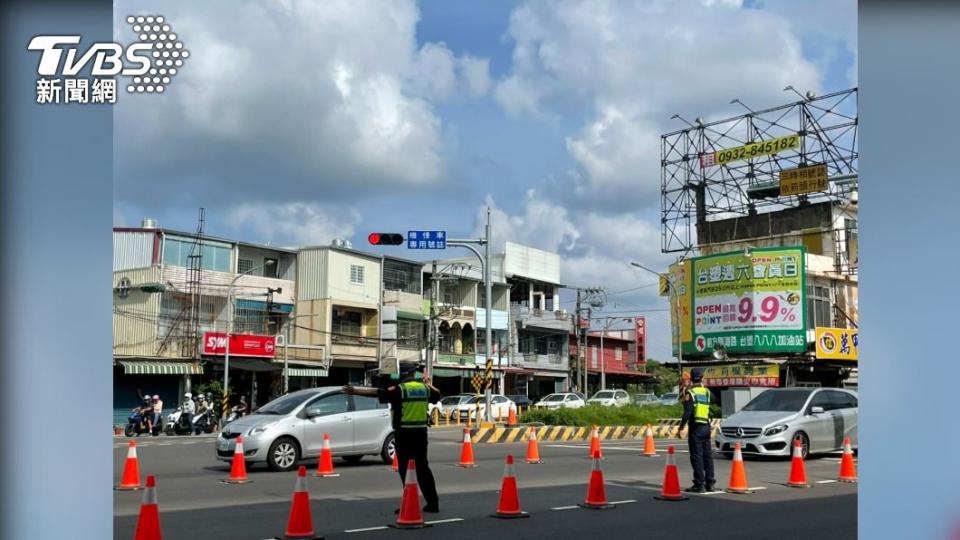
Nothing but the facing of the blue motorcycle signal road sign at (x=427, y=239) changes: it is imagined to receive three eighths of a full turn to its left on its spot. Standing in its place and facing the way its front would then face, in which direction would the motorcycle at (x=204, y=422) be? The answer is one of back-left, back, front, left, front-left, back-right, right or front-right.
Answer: left

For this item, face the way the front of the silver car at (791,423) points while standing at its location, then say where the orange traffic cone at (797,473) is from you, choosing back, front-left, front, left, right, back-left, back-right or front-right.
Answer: front-left

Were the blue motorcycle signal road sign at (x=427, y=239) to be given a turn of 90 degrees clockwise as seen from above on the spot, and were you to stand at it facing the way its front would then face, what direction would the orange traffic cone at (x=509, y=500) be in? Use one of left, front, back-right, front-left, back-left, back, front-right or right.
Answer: left

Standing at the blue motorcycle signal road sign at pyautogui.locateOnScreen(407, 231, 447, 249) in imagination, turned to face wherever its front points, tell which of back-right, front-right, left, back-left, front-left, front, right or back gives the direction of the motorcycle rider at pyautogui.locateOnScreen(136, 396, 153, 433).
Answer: back-right

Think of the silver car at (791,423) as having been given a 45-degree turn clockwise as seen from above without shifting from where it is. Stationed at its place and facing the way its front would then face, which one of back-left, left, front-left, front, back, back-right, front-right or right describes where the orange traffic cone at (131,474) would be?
front-left

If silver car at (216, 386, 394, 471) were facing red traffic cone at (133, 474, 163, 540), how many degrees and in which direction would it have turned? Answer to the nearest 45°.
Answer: approximately 45° to its left

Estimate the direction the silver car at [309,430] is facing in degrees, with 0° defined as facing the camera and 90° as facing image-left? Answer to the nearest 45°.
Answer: approximately 45°

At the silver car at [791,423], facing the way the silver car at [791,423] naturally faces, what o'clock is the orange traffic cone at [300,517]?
The orange traffic cone is roughly at 11 o'clock from the silver car.

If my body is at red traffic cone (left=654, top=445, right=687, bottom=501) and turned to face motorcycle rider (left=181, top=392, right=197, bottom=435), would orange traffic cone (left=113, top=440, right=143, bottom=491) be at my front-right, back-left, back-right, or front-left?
front-left

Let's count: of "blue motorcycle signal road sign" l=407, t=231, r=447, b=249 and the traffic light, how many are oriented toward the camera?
2

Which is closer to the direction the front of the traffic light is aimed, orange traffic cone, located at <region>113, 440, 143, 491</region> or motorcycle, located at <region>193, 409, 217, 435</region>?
the orange traffic cone

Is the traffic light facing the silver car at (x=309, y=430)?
yes

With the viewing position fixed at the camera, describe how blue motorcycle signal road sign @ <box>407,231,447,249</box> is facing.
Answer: facing the viewer

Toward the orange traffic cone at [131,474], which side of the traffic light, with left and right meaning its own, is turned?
front

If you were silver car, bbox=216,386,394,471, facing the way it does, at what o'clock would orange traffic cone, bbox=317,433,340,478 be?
The orange traffic cone is roughly at 10 o'clock from the silver car.

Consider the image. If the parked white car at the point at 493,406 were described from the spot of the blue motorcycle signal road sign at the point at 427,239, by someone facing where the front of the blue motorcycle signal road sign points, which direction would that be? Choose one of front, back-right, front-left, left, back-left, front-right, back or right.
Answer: back

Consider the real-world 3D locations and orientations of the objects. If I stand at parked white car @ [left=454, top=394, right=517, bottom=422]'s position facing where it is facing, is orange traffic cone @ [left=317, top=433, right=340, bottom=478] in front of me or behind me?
in front

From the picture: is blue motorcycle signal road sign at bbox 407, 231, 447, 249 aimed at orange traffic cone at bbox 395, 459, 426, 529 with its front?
yes

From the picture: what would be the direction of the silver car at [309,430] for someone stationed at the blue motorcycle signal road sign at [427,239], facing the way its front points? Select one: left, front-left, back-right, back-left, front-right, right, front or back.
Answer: front
